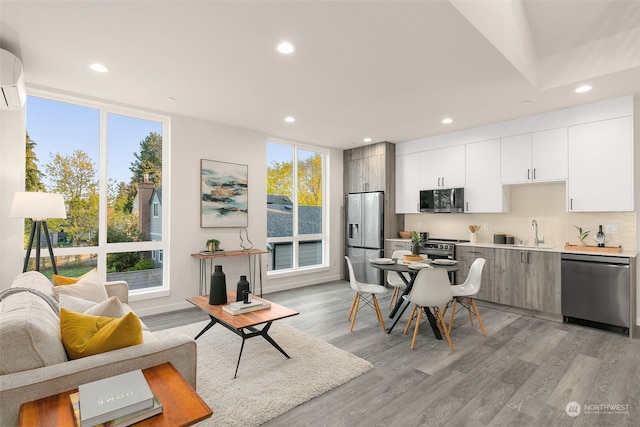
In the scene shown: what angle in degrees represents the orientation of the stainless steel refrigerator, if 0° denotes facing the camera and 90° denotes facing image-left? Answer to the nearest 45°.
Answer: approximately 45°

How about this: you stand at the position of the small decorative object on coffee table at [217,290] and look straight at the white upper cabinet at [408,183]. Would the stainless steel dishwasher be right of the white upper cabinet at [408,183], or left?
right

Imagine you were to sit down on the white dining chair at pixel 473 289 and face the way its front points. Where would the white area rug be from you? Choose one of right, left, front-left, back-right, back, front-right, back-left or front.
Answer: front-left

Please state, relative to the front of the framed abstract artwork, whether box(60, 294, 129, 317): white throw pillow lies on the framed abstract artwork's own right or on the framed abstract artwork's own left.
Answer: on the framed abstract artwork's own right

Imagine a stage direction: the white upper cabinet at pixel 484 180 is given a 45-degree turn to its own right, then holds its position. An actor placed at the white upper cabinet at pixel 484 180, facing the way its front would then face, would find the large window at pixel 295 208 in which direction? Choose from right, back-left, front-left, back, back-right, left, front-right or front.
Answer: front

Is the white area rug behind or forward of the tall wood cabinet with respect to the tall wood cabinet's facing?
forward

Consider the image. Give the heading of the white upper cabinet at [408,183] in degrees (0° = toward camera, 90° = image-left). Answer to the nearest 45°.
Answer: approximately 45°

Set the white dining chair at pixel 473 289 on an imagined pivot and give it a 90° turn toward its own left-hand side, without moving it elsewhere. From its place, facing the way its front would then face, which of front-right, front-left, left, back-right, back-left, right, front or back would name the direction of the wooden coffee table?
front-right

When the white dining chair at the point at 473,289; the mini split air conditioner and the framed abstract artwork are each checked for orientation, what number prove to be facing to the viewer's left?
1

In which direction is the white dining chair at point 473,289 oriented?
to the viewer's left

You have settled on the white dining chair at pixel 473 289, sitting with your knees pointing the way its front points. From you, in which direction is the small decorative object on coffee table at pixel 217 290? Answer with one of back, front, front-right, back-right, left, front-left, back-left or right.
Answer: front-left

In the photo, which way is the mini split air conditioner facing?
to the viewer's right

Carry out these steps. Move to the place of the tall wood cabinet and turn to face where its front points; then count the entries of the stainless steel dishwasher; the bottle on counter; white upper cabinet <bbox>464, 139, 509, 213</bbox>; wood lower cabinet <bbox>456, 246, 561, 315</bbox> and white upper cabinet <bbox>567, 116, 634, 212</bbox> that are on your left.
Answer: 5

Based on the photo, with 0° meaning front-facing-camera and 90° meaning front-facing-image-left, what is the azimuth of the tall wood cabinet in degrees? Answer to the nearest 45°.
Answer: approximately 45°
